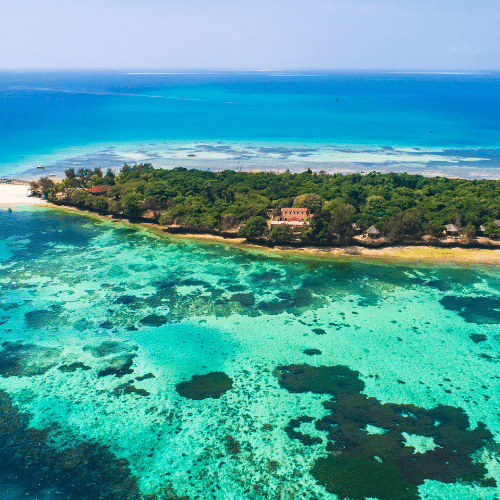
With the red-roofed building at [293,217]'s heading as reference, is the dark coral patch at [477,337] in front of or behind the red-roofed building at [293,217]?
in front

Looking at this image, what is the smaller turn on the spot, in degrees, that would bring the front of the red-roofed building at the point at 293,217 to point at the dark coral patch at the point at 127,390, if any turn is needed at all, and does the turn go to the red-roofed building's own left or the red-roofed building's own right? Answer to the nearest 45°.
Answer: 0° — it already faces it

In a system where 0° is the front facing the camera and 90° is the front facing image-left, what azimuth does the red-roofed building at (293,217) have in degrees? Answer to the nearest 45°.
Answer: approximately 0°

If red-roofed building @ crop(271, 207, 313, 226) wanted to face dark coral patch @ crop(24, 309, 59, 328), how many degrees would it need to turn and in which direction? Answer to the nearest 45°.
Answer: approximately 45° to its right

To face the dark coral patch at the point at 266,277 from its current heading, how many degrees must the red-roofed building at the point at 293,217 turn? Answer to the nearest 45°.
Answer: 0° — it already faces it

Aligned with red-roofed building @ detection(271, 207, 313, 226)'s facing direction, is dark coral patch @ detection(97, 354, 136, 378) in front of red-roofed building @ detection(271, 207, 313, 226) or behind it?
in front

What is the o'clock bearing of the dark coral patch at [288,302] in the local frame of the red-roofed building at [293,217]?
The dark coral patch is roughly at 12 o'clock from the red-roofed building.

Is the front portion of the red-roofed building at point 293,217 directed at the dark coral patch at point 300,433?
yes

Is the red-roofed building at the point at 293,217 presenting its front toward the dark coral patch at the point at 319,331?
yes

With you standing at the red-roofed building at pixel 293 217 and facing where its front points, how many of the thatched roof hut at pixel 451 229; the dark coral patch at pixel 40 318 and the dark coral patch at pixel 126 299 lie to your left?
1

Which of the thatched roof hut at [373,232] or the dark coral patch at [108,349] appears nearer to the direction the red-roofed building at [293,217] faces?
the dark coral patch

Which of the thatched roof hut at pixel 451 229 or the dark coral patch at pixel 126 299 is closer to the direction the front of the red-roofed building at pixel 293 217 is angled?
the dark coral patch

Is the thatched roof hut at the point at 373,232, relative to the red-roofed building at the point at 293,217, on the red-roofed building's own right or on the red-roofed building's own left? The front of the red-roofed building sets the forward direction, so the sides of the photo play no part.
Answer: on the red-roofed building's own left
